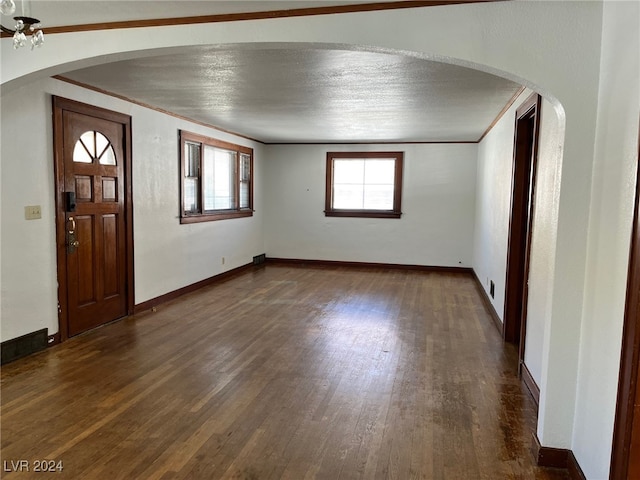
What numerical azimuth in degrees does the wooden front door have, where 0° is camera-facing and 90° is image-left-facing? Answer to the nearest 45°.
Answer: approximately 315°

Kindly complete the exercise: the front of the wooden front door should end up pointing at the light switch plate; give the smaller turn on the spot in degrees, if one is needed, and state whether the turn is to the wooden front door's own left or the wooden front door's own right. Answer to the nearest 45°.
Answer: approximately 90° to the wooden front door's own right

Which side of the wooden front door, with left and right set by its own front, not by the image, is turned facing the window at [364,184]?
left
